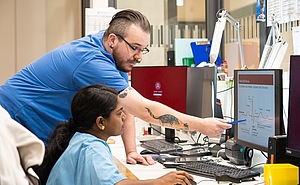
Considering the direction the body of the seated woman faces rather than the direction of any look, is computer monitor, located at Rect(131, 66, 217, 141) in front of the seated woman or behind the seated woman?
in front

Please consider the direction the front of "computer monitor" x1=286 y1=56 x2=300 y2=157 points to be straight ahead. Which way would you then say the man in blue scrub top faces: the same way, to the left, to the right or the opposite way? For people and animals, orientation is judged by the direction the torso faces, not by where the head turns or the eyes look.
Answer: the opposite way

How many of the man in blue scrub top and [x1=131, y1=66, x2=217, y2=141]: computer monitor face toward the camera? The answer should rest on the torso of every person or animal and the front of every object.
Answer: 1

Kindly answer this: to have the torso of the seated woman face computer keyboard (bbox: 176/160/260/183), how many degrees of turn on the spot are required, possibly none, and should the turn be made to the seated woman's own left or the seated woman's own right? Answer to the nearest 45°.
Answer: approximately 45° to the seated woman's own right

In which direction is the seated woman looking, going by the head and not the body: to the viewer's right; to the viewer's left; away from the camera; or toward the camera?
to the viewer's right

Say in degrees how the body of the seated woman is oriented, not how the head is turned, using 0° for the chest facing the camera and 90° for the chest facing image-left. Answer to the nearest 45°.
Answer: approximately 225°

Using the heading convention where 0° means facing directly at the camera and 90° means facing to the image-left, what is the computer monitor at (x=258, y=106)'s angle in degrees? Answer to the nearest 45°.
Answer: approximately 45°

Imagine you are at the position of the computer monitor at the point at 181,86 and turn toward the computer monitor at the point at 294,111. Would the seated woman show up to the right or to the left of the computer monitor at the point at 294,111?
right

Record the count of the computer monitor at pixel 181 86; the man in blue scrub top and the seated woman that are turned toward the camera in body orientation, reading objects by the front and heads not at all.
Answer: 1

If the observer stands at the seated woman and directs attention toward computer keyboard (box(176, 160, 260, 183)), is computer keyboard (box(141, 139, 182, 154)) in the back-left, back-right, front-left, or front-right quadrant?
front-left

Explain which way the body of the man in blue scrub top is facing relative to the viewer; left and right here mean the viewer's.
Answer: facing to the right of the viewer

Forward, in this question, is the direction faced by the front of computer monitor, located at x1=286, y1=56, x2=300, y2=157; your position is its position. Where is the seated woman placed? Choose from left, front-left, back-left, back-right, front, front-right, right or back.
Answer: front-right

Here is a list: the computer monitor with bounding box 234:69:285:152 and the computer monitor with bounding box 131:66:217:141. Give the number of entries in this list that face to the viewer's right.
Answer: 0

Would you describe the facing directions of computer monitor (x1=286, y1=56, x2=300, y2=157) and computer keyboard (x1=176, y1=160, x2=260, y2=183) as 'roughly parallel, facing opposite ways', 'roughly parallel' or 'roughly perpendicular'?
roughly parallel
